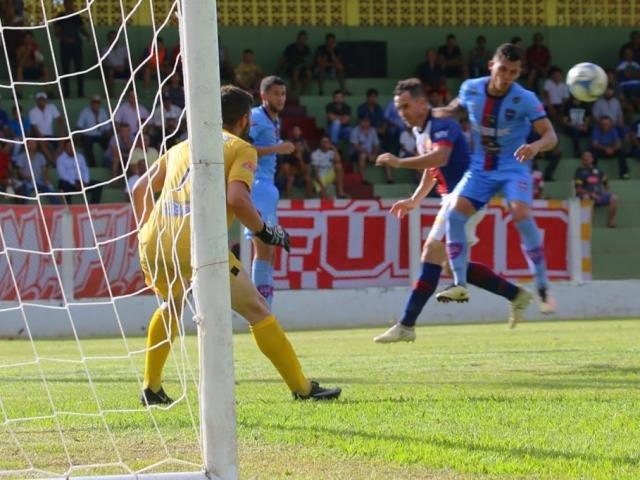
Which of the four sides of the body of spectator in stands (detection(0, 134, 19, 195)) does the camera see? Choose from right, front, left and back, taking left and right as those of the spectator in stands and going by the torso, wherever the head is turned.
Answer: front

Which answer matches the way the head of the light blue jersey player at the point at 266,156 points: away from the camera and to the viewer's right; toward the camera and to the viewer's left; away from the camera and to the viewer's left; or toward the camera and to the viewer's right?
toward the camera and to the viewer's right

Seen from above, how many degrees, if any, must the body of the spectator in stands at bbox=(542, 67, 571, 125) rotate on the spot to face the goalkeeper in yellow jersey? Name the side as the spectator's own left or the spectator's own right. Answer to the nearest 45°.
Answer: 0° — they already face them

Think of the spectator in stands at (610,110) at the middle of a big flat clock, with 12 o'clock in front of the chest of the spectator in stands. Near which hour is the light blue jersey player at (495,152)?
The light blue jersey player is roughly at 12 o'clock from the spectator in stands.

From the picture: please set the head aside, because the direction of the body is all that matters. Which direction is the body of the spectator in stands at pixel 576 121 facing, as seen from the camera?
toward the camera

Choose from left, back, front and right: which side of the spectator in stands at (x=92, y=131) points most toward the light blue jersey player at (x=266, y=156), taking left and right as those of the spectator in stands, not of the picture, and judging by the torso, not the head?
front

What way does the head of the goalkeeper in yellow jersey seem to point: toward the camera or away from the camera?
away from the camera

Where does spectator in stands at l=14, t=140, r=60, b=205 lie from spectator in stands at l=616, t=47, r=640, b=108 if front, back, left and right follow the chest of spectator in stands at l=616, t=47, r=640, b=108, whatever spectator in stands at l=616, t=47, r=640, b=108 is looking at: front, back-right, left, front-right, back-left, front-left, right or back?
front-right

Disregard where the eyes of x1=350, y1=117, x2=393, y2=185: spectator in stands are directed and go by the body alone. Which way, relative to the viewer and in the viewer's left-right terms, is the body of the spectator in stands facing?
facing the viewer

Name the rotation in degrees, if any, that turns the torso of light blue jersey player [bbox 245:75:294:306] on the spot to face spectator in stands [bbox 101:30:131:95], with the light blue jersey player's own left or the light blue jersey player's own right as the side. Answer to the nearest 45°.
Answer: approximately 135° to the light blue jersey player's own left

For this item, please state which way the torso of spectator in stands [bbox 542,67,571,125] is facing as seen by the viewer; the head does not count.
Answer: toward the camera
